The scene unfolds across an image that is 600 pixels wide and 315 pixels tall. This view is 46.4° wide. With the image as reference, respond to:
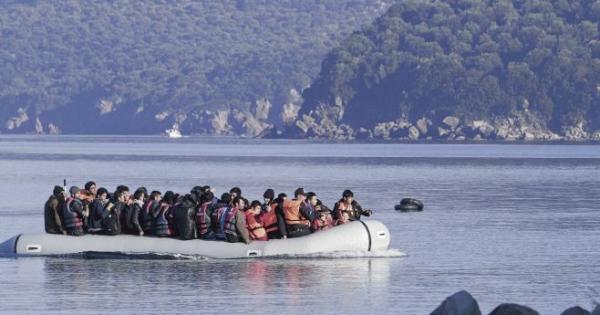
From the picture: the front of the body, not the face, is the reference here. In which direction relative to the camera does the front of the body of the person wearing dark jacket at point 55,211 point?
to the viewer's right

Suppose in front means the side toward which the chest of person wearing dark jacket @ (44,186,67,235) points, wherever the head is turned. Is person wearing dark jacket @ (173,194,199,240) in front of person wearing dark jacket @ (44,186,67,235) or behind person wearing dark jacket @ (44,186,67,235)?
in front

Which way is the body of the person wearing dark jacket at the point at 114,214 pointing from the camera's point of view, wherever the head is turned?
to the viewer's right

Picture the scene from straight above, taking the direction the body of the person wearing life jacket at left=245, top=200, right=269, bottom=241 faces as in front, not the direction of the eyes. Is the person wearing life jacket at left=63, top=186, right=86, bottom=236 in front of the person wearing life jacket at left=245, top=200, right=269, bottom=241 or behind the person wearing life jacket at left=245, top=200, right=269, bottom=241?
behind

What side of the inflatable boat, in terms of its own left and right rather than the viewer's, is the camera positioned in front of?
right

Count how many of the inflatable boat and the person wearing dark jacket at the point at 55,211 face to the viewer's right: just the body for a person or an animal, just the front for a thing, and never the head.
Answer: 2

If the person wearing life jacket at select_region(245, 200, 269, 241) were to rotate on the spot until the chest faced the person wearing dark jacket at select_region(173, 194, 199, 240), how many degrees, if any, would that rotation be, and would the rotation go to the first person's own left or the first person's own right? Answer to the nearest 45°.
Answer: approximately 135° to the first person's own right

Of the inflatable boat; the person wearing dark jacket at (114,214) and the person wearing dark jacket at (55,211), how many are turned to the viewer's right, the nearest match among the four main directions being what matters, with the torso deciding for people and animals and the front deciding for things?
3

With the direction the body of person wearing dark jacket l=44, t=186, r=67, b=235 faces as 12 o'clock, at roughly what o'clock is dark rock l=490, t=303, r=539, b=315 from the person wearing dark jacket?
The dark rock is roughly at 2 o'clock from the person wearing dark jacket.
